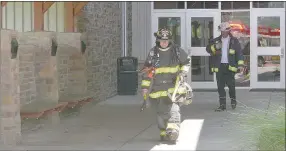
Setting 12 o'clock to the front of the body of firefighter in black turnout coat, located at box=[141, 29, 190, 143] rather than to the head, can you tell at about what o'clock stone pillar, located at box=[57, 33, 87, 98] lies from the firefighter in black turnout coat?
The stone pillar is roughly at 5 o'clock from the firefighter in black turnout coat.

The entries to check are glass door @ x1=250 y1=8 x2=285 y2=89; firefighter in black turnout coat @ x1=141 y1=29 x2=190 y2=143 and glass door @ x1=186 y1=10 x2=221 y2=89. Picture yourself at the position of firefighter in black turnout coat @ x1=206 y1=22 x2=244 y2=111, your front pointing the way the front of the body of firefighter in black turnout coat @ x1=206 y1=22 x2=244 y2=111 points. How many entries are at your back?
2

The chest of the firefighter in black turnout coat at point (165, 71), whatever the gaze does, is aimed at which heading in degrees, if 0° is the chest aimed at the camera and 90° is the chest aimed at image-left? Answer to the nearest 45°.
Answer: approximately 0°

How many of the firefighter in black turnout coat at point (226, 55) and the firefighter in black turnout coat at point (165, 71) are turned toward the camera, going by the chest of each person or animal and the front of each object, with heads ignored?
2

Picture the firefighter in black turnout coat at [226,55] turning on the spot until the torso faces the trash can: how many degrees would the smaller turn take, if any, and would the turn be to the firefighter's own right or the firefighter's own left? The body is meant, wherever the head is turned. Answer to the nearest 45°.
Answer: approximately 135° to the firefighter's own right

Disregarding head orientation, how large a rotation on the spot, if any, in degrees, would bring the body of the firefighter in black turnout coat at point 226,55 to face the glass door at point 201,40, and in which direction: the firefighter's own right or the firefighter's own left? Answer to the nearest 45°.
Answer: approximately 180°

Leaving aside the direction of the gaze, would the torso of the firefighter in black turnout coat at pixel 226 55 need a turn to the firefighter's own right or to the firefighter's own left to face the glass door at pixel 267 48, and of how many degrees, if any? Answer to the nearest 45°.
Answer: approximately 180°

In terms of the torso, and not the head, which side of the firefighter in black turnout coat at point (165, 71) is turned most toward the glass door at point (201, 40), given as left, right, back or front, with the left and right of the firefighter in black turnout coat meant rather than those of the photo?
back

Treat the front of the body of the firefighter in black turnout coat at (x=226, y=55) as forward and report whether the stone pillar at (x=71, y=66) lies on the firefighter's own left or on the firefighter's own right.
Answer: on the firefighter's own right

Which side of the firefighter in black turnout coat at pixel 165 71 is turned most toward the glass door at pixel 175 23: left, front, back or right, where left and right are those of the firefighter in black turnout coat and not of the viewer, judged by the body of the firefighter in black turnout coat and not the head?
back

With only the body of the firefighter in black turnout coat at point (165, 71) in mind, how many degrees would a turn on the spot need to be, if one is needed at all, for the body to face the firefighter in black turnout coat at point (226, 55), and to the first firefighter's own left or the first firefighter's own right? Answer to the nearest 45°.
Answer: approximately 180°
